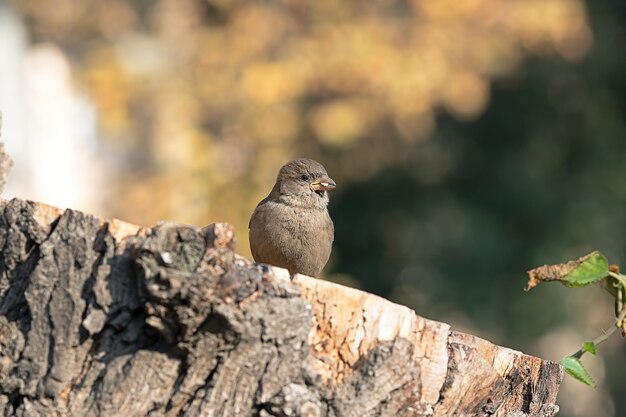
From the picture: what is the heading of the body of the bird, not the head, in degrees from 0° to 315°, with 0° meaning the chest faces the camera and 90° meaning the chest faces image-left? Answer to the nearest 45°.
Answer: approximately 315°
